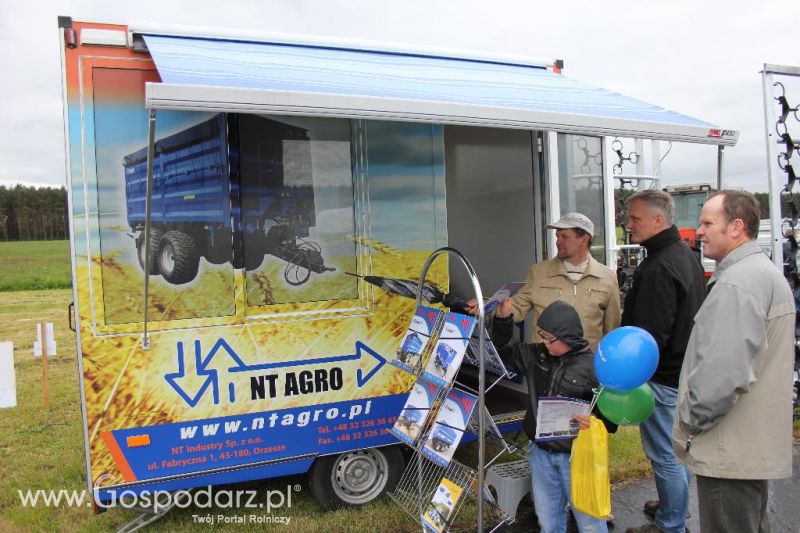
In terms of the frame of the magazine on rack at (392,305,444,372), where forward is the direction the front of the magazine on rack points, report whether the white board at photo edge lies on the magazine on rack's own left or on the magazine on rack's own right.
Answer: on the magazine on rack's own right

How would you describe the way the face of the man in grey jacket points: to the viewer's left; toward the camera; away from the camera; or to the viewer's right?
to the viewer's left

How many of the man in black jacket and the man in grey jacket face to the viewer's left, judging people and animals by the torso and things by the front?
2

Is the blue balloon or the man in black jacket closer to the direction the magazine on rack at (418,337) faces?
the blue balloon

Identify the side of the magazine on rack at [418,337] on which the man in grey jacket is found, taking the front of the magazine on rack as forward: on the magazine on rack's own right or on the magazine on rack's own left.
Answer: on the magazine on rack's own left

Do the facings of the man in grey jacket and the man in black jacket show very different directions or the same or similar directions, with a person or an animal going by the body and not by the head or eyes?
same or similar directions

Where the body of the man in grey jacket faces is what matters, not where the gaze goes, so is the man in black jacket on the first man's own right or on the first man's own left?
on the first man's own right

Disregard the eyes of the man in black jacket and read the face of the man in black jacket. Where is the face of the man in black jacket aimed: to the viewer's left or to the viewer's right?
to the viewer's left

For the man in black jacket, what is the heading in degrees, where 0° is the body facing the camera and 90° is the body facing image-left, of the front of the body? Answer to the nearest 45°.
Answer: approximately 90°

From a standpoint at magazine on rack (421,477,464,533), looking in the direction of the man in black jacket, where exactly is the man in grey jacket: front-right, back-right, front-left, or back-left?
front-right

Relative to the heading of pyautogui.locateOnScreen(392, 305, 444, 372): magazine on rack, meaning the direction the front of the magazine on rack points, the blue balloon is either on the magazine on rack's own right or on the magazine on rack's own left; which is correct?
on the magazine on rack's own left

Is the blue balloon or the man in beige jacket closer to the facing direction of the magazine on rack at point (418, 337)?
the blue balloon

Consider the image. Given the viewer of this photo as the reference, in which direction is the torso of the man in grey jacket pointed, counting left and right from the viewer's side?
facing to the left of the viewer
